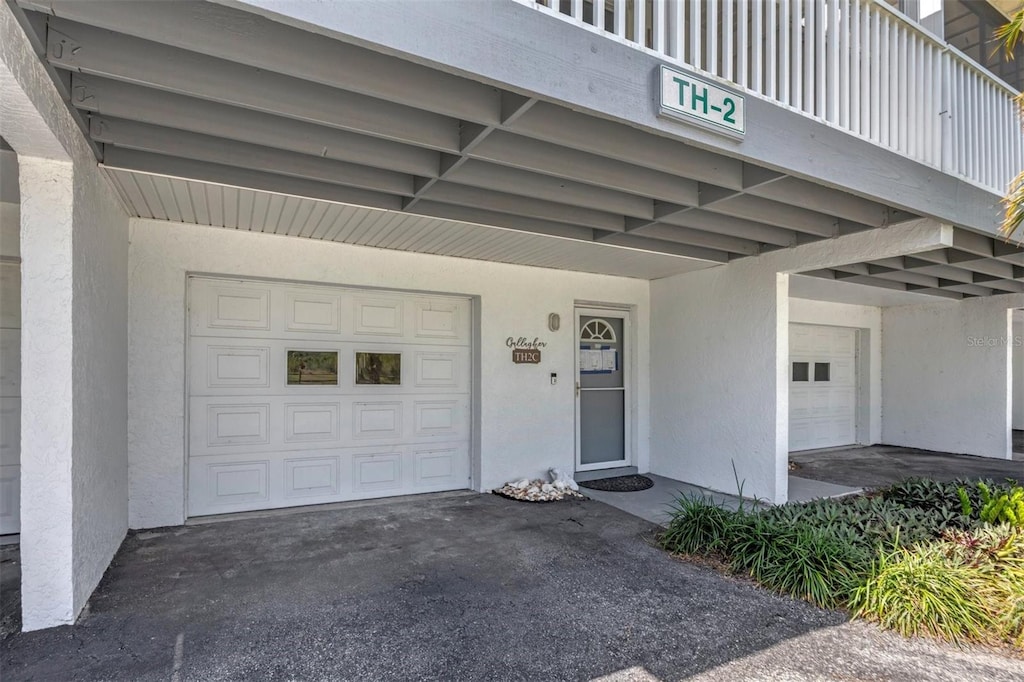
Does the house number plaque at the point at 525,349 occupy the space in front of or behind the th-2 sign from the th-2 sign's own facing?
behind

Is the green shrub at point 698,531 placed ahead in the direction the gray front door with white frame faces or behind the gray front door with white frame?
ahead

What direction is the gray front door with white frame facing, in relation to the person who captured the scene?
facing the viewer and to the right of the viewer

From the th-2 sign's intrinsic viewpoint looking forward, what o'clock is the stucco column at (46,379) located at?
The stucco column is roughly at 4 o'clock from the th-2 sign.

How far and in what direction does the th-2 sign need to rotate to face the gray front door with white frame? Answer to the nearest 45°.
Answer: approximately 135° to its left

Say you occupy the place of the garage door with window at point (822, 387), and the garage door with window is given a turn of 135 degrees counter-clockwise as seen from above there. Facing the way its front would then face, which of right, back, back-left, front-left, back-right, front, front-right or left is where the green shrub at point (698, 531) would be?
back

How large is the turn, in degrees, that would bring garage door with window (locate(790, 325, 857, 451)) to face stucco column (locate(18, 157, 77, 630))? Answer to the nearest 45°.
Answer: approximately 45° to its right

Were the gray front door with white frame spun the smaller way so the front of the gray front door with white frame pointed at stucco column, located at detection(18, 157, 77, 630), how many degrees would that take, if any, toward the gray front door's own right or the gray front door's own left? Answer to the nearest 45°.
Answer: approximately 90° to the gray front door's own right
